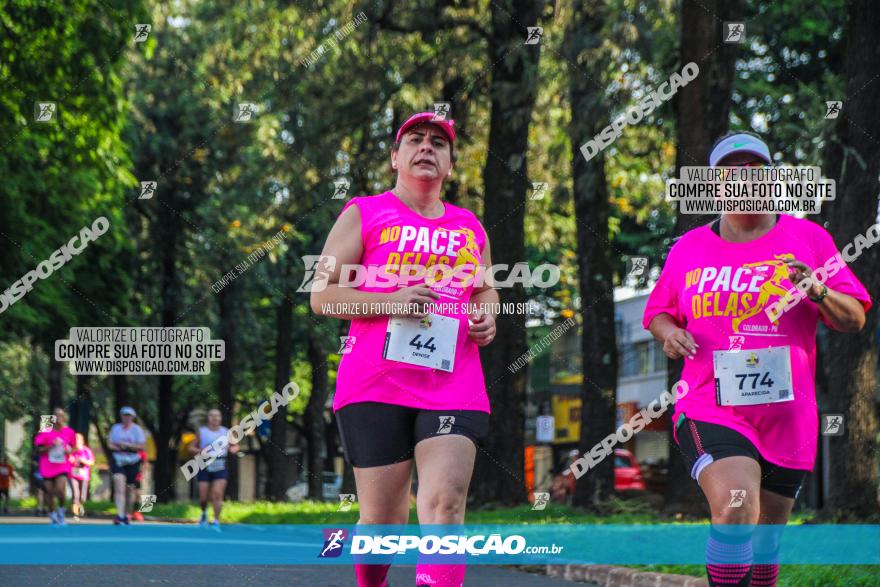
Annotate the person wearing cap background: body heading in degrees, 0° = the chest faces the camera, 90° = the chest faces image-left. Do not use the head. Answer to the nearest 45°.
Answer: approximately 0°

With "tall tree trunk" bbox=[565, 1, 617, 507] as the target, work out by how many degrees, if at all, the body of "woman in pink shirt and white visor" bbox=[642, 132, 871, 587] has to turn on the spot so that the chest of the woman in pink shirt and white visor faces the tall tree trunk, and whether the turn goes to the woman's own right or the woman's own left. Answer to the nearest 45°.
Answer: approximately 180°

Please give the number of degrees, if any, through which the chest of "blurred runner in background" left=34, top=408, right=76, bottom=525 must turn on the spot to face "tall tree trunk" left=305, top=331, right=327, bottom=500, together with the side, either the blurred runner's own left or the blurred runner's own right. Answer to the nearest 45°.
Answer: approximately 135° to the blurred runner's own left

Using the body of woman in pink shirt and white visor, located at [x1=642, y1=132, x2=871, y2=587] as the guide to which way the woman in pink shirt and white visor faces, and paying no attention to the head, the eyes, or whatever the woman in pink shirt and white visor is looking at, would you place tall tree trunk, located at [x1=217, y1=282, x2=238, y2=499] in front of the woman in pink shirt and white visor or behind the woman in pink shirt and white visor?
behind

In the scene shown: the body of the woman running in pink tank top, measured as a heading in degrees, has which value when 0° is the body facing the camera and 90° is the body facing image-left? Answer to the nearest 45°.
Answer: approximately 0°

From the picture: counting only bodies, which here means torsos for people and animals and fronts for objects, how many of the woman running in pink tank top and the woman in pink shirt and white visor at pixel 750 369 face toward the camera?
2

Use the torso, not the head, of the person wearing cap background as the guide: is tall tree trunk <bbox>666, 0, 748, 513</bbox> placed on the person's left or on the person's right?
on the person's left

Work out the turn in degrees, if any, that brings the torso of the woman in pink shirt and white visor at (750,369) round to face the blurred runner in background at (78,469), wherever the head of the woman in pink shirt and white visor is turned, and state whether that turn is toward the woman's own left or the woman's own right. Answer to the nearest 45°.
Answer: approximately 135° to the woman's own right

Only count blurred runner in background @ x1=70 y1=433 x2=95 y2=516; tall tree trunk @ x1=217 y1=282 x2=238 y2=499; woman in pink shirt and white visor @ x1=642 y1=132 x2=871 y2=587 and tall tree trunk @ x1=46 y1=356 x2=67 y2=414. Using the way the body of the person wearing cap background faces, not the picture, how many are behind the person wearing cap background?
3

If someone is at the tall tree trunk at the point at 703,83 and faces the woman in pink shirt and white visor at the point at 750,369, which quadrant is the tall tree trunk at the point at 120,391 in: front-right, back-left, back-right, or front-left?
back-right
